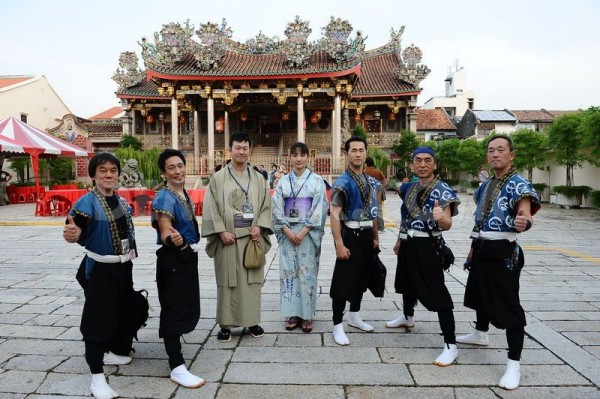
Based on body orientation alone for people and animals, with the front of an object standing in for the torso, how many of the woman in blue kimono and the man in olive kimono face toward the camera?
2

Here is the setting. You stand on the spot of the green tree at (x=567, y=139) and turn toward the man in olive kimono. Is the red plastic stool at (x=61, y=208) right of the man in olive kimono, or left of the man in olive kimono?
right

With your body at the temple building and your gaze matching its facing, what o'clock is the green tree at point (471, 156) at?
The green tree is roughly at 9 o'clock from the temple building.

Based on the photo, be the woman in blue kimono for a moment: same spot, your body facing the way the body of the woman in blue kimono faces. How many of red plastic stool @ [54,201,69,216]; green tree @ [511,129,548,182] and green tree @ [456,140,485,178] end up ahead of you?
0

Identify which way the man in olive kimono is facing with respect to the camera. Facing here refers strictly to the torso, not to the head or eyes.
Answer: toward the camera

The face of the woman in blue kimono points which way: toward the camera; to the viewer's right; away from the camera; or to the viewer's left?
toward the camera

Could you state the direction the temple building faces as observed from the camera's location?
facing the viewer

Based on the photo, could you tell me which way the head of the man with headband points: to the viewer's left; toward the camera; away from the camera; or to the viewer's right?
toward the camera

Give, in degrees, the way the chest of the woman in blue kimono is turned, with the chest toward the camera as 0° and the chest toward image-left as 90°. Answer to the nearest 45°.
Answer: approximately 0°

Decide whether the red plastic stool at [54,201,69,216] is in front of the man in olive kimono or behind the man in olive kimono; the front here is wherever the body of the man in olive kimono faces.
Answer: behind

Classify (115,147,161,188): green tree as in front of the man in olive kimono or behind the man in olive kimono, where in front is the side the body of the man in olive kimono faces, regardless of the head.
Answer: behind

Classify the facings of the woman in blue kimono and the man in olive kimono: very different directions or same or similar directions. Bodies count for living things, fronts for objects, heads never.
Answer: same or similar directions
